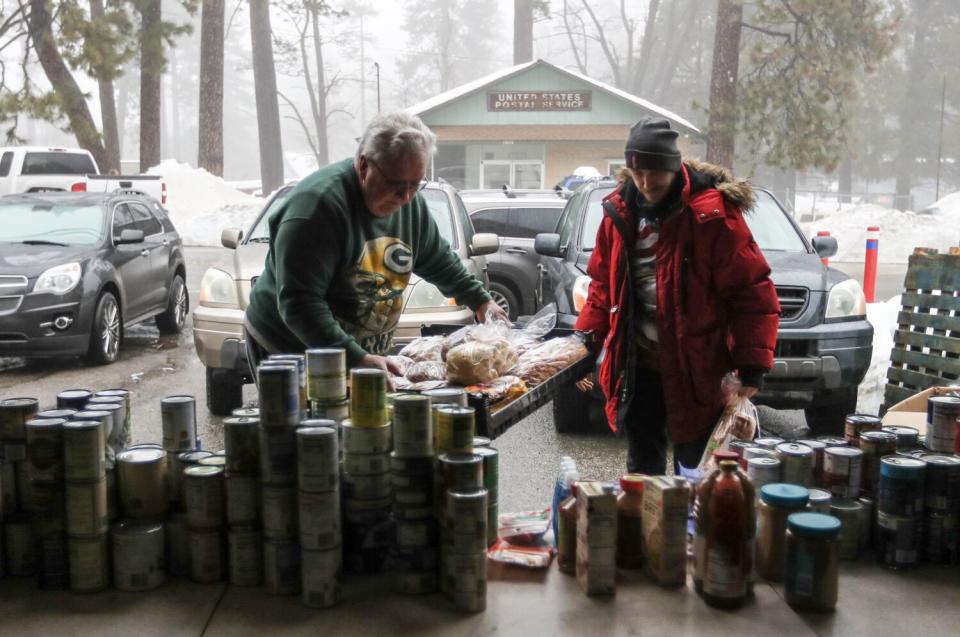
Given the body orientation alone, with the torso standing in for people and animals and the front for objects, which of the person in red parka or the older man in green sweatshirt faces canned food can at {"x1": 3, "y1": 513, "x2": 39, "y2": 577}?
the person in red parka

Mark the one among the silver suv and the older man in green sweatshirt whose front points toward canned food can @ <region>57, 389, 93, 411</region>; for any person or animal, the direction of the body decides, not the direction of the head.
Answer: the silver suv

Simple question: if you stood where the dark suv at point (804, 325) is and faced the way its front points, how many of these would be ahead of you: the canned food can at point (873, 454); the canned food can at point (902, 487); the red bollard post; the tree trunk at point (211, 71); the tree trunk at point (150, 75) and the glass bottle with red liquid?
3

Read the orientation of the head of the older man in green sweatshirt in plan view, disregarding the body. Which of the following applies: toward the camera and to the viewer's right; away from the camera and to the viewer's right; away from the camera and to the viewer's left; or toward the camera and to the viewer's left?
toward the camera and to the viewer's right

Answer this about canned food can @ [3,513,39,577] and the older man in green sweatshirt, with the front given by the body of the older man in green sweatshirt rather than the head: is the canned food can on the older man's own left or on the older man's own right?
on the older man's own right

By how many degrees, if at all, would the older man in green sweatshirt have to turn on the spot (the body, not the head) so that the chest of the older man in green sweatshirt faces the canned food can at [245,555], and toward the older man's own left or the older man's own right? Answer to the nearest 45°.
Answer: approximately 45° to the older man's own right

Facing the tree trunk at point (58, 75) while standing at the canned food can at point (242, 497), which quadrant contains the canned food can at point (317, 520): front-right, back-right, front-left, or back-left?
back-right

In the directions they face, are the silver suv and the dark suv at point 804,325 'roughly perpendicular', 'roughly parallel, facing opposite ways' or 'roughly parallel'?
roughly parallel

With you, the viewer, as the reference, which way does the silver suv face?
facing the viewer

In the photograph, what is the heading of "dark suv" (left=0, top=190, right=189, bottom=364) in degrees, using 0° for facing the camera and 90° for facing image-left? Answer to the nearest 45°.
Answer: approximately 45°

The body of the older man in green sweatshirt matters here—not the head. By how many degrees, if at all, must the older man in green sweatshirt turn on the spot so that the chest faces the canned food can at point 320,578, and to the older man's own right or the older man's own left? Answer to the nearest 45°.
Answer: approximately 45° to the older man's own right

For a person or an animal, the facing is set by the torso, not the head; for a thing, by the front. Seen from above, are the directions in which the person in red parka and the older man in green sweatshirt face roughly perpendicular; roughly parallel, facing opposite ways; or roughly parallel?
roughly perpendicular

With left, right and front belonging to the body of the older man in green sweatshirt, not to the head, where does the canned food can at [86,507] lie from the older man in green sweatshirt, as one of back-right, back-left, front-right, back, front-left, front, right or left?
right

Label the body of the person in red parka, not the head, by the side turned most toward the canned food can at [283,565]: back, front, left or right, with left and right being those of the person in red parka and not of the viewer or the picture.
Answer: front

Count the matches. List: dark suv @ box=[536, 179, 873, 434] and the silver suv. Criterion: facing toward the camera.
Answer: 2

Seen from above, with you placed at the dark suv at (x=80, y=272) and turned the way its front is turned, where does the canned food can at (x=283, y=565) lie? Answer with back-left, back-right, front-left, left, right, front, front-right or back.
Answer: front-left

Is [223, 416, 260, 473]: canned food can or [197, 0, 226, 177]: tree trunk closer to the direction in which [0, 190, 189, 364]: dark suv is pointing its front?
the canned food can

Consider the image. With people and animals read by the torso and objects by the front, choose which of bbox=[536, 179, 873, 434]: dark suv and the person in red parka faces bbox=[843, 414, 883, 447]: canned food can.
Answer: the dark suv

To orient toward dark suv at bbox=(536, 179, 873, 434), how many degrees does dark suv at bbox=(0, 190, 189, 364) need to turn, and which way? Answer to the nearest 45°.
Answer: approximately 90° to its left

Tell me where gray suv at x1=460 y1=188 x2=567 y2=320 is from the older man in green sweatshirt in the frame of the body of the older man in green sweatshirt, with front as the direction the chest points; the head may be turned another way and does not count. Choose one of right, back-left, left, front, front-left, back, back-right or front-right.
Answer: back-left

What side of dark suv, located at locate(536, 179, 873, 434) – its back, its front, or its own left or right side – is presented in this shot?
front

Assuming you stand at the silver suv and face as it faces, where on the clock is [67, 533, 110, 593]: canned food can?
The canned food can is roughly at 12 o'clock from the silver suv.

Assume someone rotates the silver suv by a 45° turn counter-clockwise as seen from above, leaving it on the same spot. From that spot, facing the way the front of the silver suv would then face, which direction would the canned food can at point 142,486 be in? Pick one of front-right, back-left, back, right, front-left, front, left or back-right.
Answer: front-right
